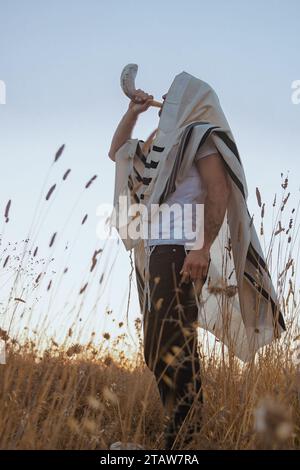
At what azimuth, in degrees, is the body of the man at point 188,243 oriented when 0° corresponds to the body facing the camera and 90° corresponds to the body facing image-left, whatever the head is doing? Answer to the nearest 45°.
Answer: approximately 45°
